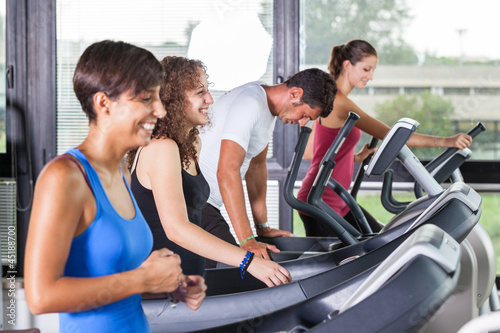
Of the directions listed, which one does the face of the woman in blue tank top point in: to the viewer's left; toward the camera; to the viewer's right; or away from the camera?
to the viewer's right

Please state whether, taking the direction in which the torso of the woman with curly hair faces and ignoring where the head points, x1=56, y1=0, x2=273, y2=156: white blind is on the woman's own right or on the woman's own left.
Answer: on the woman's own left

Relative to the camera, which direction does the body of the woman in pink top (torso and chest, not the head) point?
to the viewer's right

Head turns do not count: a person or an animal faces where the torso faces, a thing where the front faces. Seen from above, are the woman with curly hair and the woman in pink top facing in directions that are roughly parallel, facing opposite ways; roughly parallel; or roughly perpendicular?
roughly parallel

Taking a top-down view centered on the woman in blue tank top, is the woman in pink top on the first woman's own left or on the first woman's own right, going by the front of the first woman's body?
on the first woman's own left

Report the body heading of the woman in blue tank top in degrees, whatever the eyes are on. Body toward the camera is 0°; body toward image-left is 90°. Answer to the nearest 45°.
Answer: approximately 315°

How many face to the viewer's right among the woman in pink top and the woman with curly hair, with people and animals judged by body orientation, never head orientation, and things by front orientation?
2

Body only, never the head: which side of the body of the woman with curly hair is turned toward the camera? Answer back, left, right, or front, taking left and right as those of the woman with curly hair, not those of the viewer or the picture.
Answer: right

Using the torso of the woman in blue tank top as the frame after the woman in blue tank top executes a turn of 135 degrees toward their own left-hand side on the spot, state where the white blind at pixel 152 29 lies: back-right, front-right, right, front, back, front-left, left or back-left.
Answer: front

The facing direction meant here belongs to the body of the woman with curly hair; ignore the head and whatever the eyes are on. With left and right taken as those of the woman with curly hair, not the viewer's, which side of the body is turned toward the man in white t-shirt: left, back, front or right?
left

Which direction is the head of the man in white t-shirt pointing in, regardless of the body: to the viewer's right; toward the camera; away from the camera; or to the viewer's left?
to the viewer's right

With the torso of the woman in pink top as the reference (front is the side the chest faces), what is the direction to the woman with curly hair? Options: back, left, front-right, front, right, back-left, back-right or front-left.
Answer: right

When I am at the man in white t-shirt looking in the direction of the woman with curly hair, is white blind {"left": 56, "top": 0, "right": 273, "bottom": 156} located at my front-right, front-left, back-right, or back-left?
back-right
